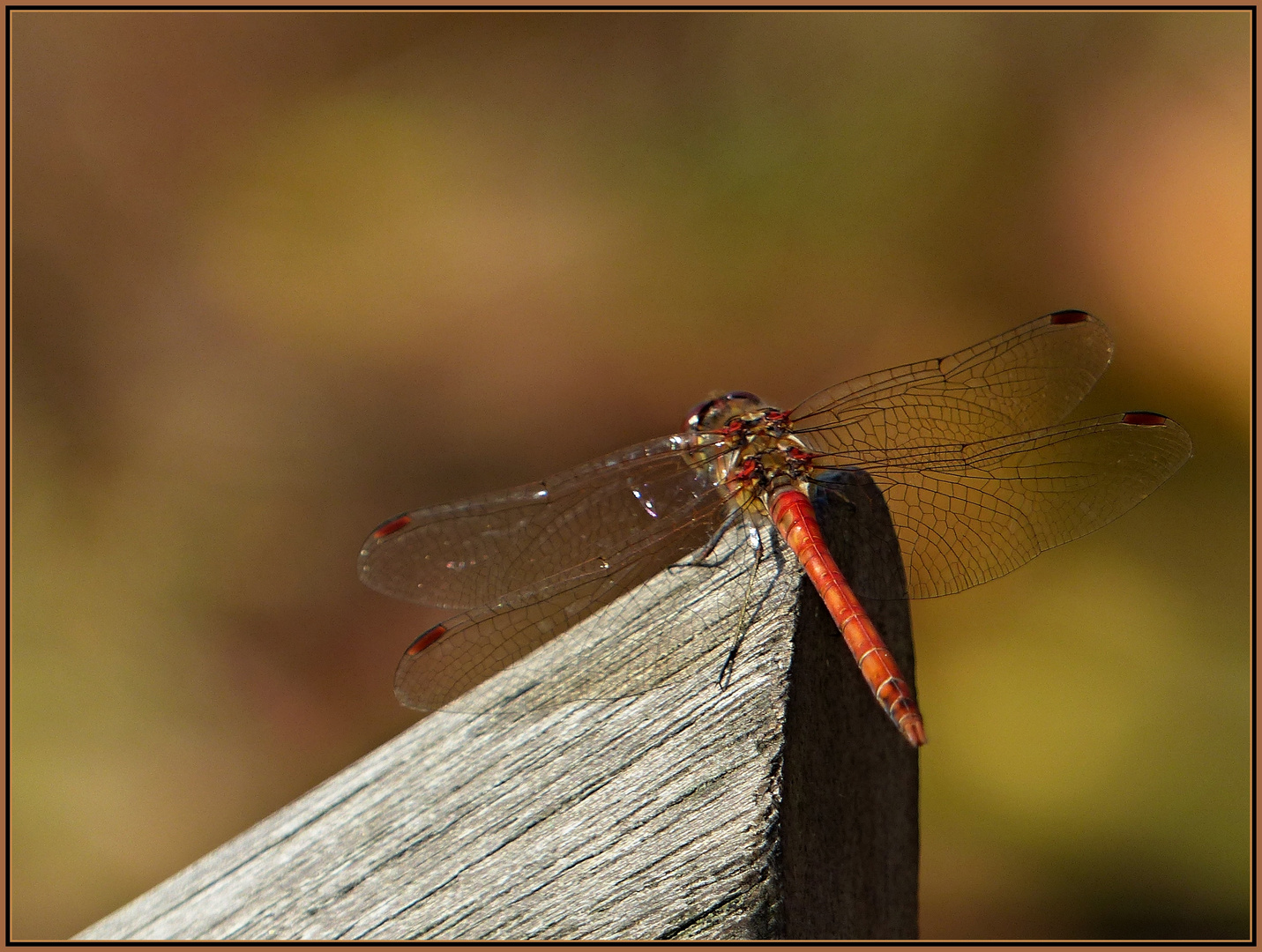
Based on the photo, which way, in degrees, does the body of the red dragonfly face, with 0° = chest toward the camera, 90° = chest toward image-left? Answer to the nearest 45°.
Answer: approximately 135°
